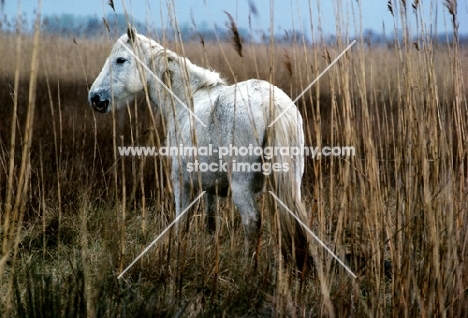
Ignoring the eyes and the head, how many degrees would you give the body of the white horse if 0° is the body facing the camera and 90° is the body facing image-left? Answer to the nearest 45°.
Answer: approximately 135°
